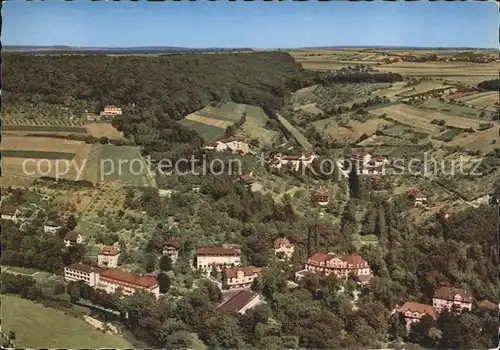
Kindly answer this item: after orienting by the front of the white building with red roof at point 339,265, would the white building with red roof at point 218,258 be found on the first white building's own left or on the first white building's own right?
on the first white building's own right

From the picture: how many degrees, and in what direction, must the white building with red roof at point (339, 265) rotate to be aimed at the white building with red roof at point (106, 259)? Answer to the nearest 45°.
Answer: approximately 90° to its right

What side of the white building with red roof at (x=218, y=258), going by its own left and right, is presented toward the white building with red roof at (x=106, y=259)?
right

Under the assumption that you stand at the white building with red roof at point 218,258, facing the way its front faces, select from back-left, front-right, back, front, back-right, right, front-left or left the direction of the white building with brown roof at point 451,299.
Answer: left

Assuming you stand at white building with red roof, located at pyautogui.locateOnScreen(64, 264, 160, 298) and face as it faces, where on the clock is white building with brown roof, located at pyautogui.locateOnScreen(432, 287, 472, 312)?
white building with brown roof, located at pyautogui.locateOnScreen(432, 287, 472, 312) is roughly at 8 o'clock from white building with red roof, located at pyautogui.locateOnScreen(64, 264, 160, 298).

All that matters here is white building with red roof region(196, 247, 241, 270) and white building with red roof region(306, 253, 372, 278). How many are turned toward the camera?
2

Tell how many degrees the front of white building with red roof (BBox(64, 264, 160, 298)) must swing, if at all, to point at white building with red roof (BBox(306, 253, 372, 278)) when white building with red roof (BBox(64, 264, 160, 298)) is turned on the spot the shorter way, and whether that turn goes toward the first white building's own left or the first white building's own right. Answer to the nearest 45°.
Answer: approximately 135° to the first white building's own left

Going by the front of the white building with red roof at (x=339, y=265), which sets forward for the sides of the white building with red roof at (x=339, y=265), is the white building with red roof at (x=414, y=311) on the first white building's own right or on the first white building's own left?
on the first white building's own left

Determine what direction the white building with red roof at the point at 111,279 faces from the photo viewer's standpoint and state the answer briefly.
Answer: facing the viewer and to the left of the viewer

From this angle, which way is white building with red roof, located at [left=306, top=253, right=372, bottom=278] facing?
toward the camera

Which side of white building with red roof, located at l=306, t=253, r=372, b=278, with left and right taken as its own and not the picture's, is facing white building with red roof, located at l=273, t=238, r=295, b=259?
right
